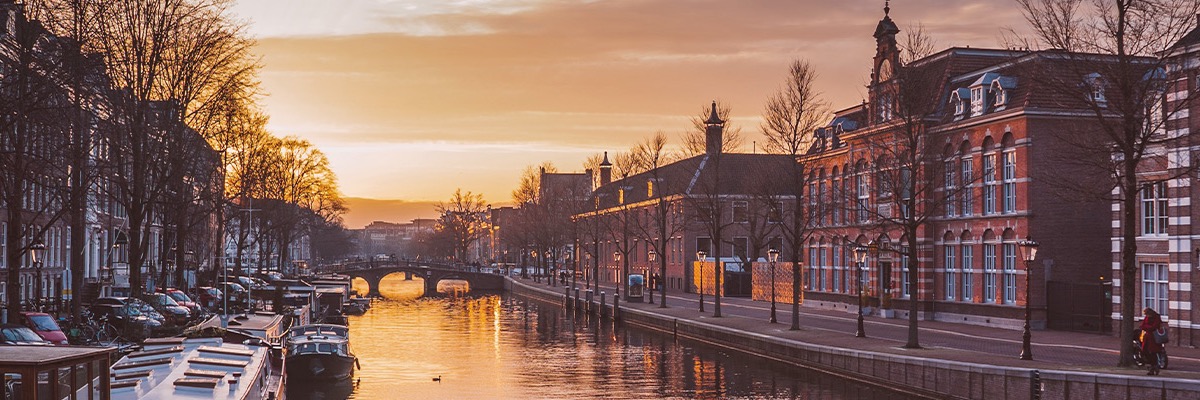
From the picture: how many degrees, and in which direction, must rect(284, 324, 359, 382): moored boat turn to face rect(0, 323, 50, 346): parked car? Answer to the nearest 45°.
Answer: approximately 45° to its right

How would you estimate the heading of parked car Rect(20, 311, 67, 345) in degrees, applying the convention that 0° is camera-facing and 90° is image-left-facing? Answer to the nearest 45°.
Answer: approximately 315°

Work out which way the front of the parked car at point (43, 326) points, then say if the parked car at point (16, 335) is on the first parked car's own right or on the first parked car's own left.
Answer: on the first parked car's own right

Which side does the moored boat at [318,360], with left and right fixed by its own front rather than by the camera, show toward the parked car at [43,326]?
right

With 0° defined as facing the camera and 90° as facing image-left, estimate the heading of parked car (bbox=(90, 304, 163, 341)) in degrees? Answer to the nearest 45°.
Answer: approximately 315°

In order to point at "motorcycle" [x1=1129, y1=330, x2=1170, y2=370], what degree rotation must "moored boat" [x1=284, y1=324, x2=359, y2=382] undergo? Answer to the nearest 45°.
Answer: approximately 45° to its left

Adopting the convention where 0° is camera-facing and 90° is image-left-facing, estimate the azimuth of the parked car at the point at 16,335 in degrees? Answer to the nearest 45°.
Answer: approximately 315°

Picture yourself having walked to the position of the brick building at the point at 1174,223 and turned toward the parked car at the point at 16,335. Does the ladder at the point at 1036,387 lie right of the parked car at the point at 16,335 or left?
left
